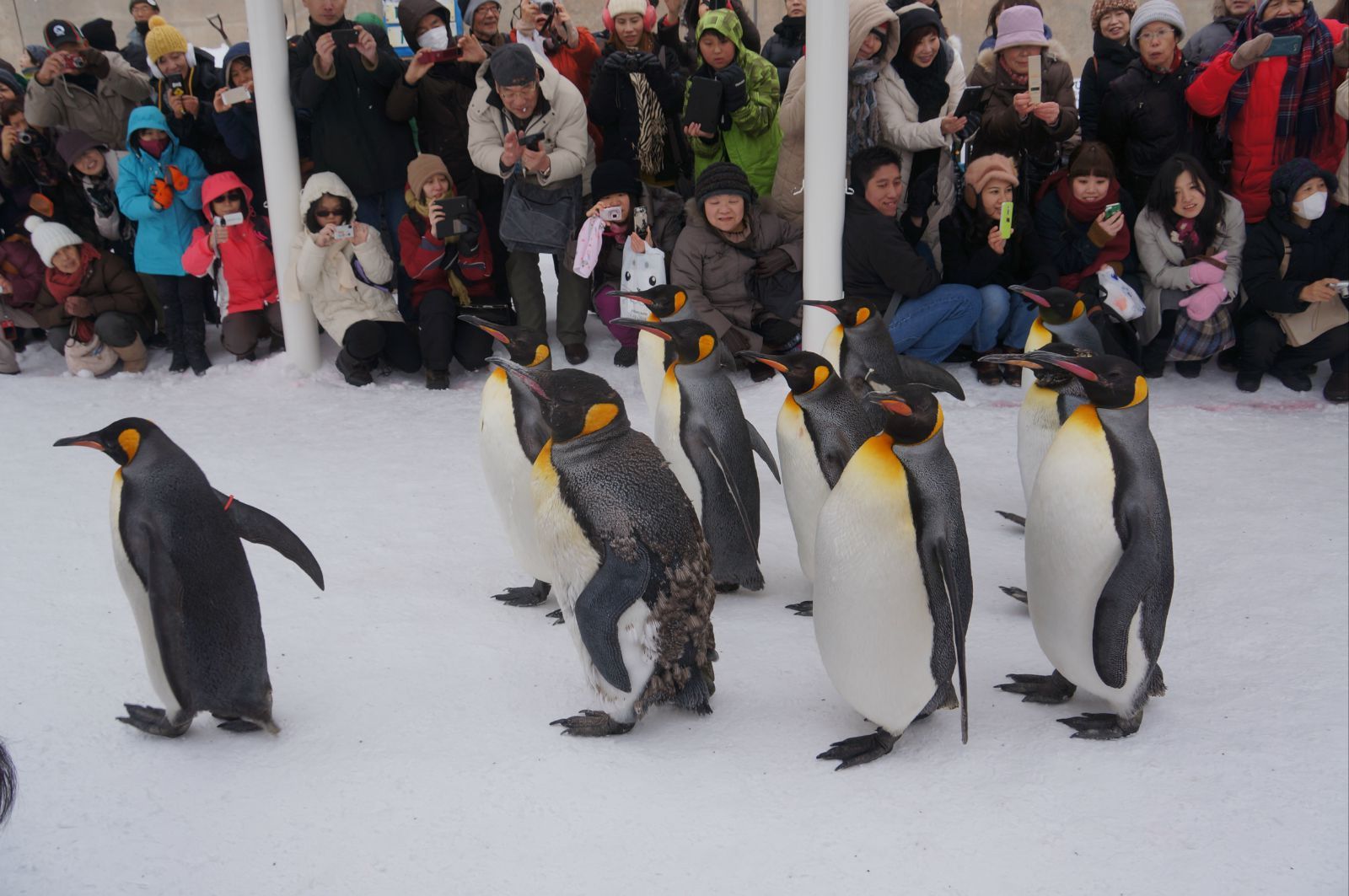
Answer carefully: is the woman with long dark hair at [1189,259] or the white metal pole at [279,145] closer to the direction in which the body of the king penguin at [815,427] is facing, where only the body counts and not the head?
the white metal pole

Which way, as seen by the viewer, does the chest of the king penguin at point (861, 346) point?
to the viewer's left

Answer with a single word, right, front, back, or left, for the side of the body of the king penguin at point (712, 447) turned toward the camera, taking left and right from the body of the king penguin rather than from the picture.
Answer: left

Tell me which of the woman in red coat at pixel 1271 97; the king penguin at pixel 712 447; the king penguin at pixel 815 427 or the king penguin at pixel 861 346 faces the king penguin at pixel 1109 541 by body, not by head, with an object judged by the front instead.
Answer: the woman in red coat

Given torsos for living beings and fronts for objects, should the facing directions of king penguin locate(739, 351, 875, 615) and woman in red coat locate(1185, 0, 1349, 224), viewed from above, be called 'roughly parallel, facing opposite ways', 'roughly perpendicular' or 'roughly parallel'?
roughly perpendicular

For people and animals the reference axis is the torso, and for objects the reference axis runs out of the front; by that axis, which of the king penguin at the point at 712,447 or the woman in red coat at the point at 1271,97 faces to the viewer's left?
the king penguin

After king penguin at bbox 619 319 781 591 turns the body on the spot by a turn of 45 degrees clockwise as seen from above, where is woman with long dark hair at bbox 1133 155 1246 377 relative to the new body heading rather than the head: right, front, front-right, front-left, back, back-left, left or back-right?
right

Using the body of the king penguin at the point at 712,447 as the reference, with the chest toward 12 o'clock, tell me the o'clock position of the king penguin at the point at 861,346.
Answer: the king penguin at the point at 861,346 is roughly at 4 o'clock from the king penguin at the point at 712,447.

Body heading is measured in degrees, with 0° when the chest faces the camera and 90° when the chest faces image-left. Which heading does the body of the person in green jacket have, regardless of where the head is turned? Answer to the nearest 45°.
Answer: approximately 45°

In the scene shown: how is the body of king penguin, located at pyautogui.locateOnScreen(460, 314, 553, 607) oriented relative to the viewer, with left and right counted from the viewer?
facing to the left of the viewer
